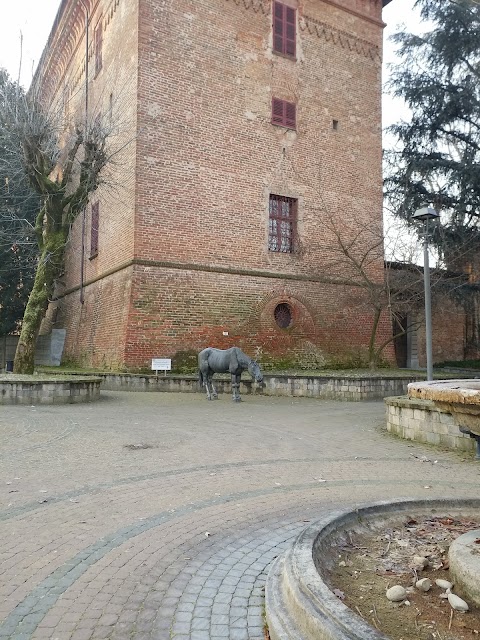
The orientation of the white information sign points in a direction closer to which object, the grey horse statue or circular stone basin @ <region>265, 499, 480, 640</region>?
the circular stone basin

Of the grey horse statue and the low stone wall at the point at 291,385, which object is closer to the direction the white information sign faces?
the grey horse statue

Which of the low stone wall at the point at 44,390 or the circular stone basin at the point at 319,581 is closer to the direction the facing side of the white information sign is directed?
the circular stone basin

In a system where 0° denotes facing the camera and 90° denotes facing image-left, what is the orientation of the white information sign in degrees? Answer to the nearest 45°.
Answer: approximately 0°

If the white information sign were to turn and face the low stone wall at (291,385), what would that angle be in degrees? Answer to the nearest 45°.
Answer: approximately 90° to its left

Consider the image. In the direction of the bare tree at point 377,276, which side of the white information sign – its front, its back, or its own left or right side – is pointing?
left

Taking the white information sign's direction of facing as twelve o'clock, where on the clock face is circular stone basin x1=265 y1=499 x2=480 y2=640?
The circular stone basin is roughly at 12 o'clock from the white information sign.
